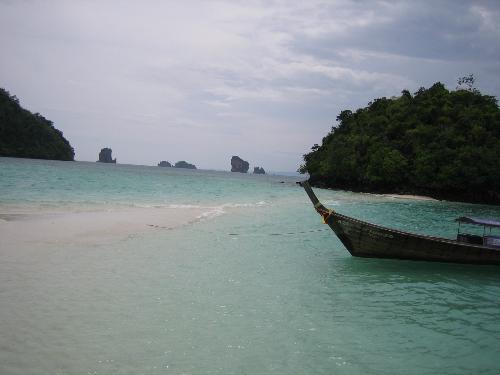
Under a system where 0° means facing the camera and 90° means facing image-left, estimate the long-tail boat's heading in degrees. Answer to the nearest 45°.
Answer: approximately 90°
